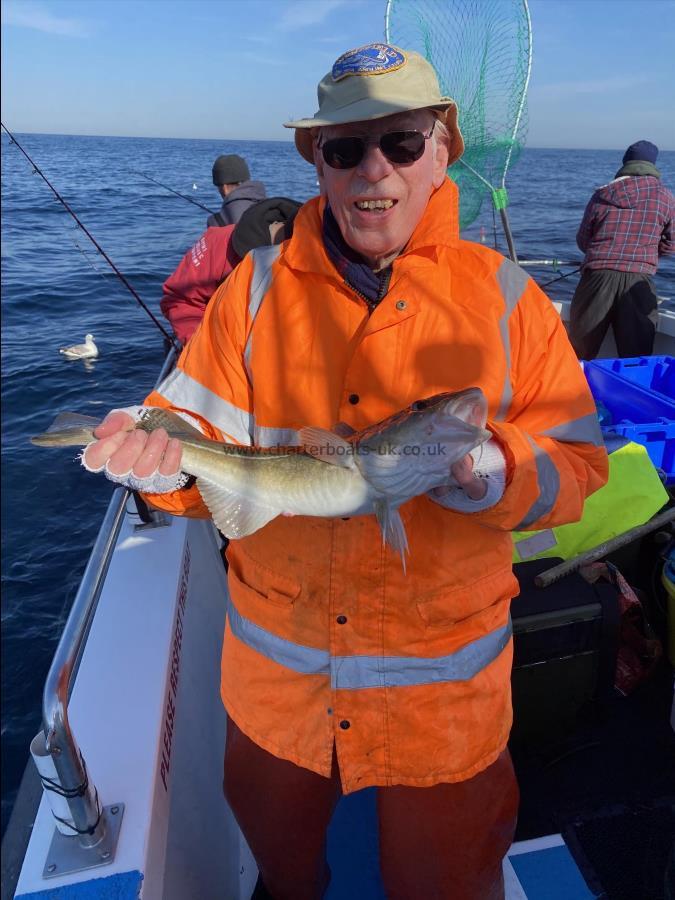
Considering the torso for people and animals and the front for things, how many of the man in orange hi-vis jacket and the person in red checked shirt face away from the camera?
1

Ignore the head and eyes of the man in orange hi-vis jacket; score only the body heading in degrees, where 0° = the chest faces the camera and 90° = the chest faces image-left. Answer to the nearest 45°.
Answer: approximately 0°

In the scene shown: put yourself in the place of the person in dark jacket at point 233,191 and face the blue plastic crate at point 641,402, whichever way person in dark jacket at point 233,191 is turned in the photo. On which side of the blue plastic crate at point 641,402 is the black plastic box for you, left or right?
right

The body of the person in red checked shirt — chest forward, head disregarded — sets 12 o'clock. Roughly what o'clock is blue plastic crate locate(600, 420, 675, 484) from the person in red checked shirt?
The blue plastic crate is roughly at 6 o'clock from the person in red checked shirt.

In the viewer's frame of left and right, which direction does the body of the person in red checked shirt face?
facing away from the viewer

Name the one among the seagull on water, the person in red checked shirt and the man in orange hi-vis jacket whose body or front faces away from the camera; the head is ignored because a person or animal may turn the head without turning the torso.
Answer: the person in red checked shirt

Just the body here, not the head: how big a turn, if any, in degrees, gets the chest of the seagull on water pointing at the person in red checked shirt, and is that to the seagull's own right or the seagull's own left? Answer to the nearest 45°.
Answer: approximately 45° to the seagull's own right

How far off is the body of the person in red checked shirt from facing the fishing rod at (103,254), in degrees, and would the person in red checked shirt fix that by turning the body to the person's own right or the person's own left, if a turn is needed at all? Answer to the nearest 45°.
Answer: approximately 135° to the person's own left

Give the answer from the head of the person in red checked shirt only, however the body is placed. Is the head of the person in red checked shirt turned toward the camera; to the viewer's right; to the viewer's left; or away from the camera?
away from the camera

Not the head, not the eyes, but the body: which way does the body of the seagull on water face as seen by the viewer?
to the viewer's right
